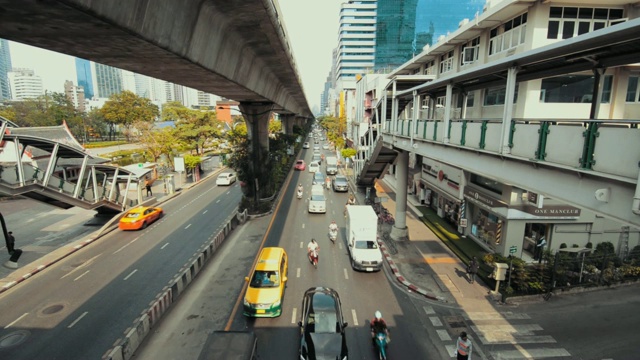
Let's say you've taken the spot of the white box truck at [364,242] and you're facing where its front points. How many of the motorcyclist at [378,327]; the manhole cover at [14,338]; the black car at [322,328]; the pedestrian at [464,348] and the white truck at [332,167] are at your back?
1

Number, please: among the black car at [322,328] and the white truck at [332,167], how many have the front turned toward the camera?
2

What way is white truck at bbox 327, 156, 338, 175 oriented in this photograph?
toward the camera

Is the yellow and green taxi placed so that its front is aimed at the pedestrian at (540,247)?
no

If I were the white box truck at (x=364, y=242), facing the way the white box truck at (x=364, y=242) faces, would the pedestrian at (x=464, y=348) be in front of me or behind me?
in front

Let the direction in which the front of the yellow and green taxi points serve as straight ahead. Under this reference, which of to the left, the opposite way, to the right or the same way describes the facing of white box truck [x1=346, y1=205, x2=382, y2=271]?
the same way

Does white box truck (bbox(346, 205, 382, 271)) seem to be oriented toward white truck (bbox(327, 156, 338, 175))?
no

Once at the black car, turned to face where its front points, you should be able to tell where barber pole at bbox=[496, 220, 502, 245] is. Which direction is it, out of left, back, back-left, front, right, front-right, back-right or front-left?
back-left

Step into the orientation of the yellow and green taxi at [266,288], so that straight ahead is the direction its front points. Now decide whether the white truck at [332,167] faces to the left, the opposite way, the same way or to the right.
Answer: the same way

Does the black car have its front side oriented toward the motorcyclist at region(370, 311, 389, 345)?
no

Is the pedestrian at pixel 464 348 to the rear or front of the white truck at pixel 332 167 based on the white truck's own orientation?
to the front

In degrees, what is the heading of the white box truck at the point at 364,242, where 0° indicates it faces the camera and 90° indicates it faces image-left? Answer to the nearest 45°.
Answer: approximately 0°

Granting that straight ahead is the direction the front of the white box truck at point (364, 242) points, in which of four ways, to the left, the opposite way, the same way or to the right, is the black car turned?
the same way

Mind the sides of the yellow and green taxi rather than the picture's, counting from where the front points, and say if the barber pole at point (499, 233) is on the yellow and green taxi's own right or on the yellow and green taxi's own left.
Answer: on the yellow and green taxi's own left

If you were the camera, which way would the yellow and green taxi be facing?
facing the viewer

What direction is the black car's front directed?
toward the camera
